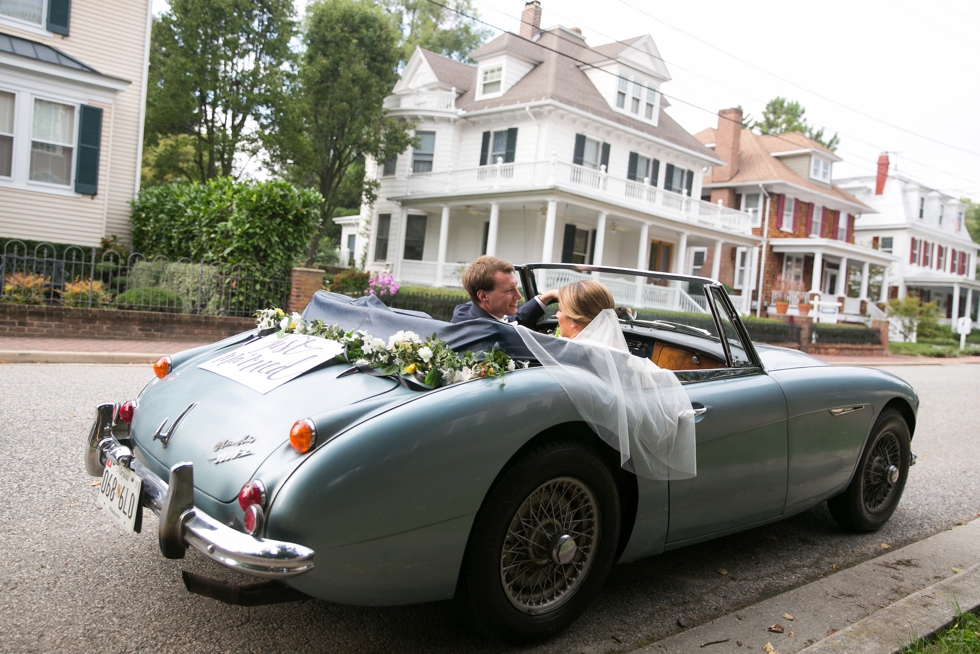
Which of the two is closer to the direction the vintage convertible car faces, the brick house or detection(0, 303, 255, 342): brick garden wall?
the brick house

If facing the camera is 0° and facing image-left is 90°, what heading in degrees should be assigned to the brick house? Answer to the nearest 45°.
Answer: approximately 315°

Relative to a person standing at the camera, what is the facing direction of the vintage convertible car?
facing away from the viewer and to the right of the viewer

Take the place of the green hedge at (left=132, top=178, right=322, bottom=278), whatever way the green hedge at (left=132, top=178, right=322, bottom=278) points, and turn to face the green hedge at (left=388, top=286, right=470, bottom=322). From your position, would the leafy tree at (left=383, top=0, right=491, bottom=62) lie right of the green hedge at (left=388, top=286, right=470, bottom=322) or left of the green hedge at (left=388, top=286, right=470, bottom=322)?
left

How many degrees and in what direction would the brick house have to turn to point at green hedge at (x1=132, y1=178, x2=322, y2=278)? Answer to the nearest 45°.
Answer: approximately 45° to its right

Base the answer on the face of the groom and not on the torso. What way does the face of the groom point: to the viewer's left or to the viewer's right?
to the viewer's right

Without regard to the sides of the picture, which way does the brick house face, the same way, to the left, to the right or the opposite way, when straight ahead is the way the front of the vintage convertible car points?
to the right

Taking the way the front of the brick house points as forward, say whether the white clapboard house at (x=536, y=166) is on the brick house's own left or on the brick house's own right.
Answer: on the brick house's own right

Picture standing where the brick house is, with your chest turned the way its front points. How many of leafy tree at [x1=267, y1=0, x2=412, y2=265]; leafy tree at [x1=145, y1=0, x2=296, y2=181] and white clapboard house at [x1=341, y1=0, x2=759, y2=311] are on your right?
3

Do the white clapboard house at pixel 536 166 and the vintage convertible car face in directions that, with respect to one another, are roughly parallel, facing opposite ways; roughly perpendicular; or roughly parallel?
roughly perpendicular

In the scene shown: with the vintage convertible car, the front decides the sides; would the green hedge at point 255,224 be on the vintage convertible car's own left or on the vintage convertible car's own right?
on the vintage convertible car's own left
